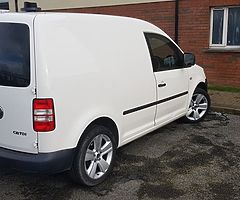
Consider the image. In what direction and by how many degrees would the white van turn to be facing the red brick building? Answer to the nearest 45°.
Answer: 0° — it already faces it

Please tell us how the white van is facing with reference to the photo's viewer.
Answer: facing away from the viewer and to the right of the viewer
